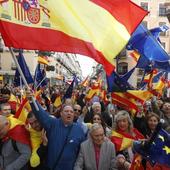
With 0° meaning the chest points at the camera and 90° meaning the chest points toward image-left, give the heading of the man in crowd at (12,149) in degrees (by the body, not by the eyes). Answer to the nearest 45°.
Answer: approximately 45°

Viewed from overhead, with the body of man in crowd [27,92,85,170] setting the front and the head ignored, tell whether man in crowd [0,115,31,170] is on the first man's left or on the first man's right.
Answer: on the first man's right

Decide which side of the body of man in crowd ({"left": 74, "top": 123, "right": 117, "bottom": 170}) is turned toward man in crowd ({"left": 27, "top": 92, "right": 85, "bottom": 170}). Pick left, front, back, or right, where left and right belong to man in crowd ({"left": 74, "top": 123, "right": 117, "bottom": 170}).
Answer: right

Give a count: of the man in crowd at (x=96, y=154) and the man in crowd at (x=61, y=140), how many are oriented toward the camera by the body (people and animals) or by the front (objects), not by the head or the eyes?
2

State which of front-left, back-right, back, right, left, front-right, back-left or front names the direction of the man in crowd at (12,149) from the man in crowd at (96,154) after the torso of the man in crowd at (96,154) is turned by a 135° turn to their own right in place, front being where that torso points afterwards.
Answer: front-left

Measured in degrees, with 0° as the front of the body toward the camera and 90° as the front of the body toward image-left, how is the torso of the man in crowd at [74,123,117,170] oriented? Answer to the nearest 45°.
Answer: approximately 0°

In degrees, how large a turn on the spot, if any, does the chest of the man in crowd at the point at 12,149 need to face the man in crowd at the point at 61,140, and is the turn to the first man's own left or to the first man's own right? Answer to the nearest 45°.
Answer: approximately 135° to the first man's own left
